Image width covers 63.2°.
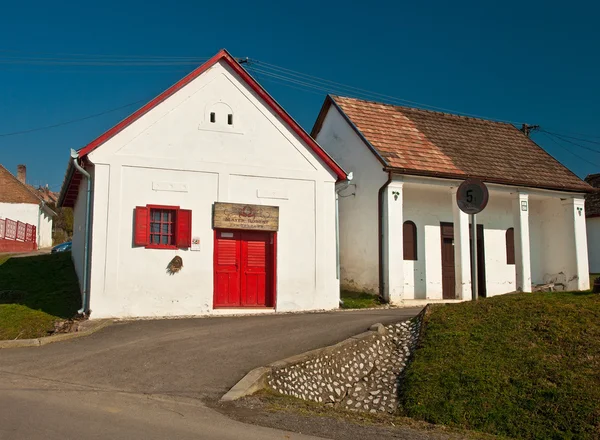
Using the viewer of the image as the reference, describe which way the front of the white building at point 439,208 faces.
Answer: facing the viewer and to the right of the viewer

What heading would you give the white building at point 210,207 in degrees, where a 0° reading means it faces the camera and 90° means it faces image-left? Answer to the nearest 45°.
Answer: approximately 0°

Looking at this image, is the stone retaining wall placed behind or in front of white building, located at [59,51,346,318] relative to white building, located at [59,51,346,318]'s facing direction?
in front

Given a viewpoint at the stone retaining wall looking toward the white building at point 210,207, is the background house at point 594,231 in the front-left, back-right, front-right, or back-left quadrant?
front-right

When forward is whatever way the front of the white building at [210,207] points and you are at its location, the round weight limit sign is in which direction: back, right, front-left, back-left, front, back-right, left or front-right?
front-left

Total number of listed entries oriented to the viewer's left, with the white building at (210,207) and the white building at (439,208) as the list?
0

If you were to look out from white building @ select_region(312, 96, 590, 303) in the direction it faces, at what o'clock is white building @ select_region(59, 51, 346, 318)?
white building @ select_region(59, 51, 346, 318) is roughly at 3 o'clock from white building @ select_region(312, 96, 590, 303).

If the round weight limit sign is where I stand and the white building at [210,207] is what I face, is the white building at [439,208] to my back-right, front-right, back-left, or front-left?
front-right

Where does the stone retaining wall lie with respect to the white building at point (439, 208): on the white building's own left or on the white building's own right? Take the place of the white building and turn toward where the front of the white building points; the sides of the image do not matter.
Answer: on the white building's own right

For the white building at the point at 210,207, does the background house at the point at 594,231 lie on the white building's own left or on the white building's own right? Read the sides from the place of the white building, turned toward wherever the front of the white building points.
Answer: on the white building's own left

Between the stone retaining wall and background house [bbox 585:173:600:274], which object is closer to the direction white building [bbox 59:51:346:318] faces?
the stone retaining wall
